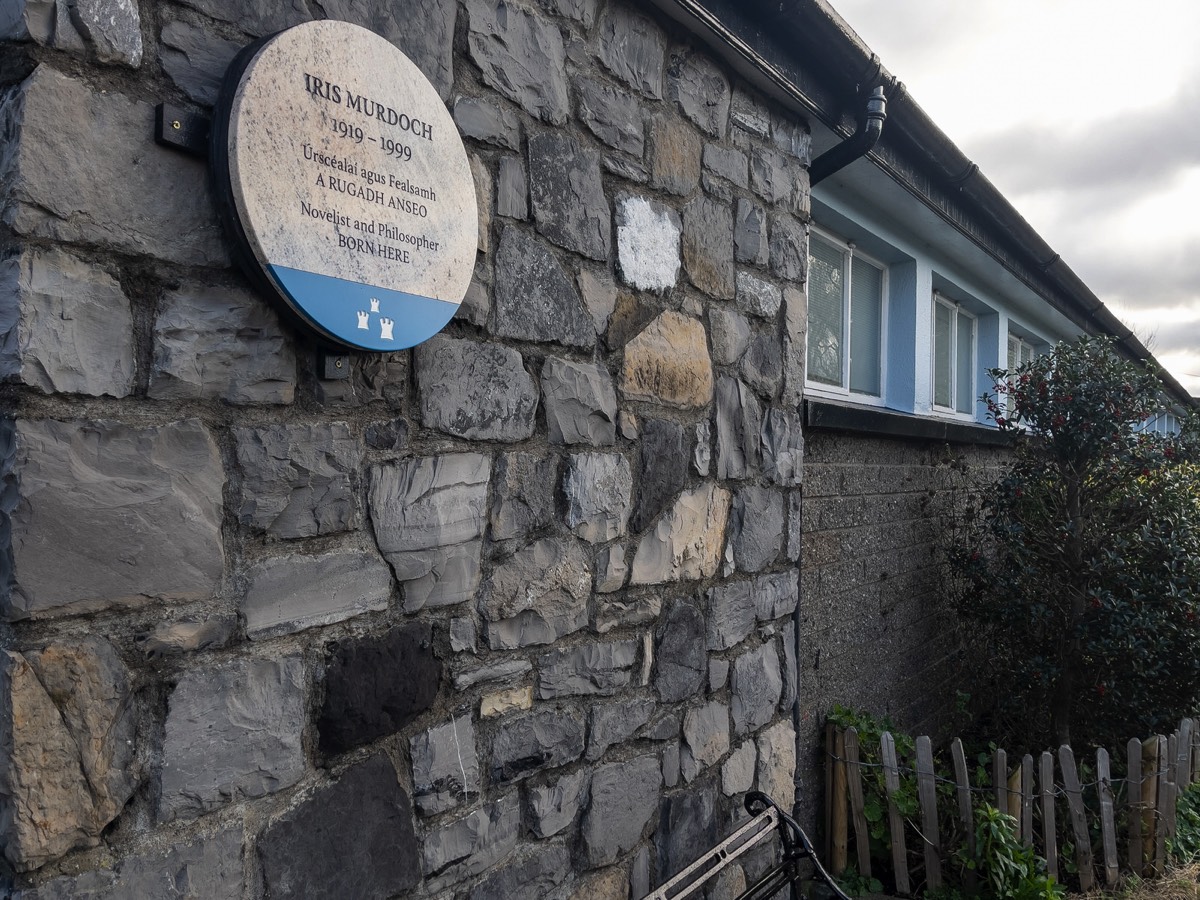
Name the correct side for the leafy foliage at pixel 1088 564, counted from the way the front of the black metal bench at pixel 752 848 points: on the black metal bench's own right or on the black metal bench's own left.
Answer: on the black metal bench's own left

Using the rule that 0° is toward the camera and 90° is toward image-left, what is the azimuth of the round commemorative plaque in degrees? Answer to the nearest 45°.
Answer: approximately 315°

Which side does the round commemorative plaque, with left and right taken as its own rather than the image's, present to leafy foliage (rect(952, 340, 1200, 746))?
left

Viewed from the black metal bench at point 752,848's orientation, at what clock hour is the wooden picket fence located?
The wooden picket fence is roughly at 9 o'clock from the black metal bench.

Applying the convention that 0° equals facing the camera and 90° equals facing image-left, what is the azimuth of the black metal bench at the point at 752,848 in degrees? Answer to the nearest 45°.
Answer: approximately 315°

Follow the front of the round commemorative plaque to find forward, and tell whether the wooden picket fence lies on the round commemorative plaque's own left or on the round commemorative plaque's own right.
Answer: on the round commemorative plaque's own left
